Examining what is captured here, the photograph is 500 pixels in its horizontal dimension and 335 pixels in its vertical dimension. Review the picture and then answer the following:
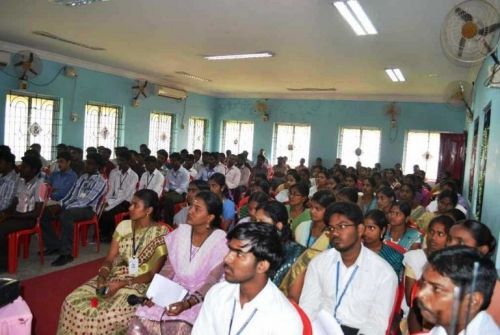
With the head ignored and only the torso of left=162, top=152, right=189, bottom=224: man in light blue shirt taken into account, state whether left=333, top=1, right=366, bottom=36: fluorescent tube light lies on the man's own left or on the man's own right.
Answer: on the man's own left

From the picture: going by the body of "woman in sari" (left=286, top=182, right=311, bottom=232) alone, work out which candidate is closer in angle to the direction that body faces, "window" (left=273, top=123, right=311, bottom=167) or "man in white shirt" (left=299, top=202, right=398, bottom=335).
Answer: the man in white shirt

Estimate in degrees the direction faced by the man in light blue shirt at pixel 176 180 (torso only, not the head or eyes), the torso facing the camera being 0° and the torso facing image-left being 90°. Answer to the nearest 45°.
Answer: approximately 45°

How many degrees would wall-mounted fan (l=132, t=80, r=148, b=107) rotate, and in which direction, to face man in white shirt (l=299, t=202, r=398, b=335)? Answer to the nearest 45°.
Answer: approximately 45° to its right

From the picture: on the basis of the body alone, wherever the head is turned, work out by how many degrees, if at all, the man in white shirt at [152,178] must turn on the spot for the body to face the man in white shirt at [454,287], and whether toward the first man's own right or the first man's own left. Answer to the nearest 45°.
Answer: approximately 45° to the first man's own left

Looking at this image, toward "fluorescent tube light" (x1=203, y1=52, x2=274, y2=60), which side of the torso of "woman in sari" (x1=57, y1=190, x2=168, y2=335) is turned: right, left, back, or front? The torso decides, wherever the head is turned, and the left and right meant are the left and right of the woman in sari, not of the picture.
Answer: back

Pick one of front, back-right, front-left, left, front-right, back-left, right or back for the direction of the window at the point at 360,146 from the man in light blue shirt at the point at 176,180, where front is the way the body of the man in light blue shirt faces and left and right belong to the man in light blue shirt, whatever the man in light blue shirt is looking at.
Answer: back

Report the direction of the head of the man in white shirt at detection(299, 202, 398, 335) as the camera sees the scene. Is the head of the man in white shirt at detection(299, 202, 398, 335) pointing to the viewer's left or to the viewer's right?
to the viewer's left

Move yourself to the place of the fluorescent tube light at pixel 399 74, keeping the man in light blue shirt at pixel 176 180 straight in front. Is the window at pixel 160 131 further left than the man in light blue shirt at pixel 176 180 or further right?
right

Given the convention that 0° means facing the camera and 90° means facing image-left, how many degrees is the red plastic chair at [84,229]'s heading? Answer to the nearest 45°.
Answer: approximately 45°

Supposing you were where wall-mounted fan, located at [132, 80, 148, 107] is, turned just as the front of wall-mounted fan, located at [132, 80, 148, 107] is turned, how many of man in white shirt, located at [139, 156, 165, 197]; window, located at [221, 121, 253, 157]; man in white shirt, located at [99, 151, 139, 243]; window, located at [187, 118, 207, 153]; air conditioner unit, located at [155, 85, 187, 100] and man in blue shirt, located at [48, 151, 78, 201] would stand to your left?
3

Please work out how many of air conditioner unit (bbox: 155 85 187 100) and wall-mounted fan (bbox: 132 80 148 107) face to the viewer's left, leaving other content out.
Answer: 0
